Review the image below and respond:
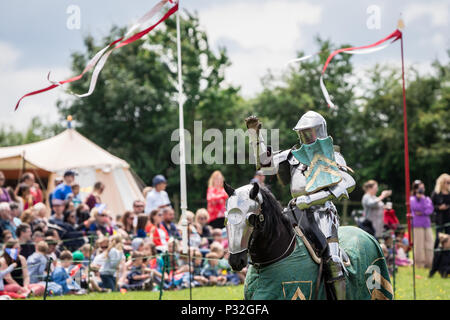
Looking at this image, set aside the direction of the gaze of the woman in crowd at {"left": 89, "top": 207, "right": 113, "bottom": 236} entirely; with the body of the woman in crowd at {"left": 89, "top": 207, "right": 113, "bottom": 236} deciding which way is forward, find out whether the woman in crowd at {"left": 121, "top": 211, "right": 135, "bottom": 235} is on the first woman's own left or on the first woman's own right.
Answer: on the first woman's own left

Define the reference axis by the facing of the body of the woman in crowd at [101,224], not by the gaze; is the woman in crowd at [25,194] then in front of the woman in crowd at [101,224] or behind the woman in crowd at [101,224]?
behind

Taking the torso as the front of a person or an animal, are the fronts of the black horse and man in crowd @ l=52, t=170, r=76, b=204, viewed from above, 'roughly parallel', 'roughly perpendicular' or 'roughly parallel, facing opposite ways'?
roughly perpendicular

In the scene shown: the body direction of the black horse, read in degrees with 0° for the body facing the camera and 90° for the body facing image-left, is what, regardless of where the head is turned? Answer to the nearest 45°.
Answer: approximately 45°

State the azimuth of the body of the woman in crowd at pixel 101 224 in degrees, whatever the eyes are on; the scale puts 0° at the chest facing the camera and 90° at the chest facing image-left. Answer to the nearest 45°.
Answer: approximately 315°

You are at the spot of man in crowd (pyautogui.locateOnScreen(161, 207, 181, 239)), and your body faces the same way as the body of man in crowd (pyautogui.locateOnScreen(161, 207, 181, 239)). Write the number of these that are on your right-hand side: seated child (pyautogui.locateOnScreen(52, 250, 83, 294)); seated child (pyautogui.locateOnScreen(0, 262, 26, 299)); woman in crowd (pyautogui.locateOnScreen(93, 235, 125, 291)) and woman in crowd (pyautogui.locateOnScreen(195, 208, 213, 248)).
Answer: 3

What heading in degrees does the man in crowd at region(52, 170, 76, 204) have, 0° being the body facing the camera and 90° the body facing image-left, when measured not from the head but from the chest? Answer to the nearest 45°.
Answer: approximately 315°
